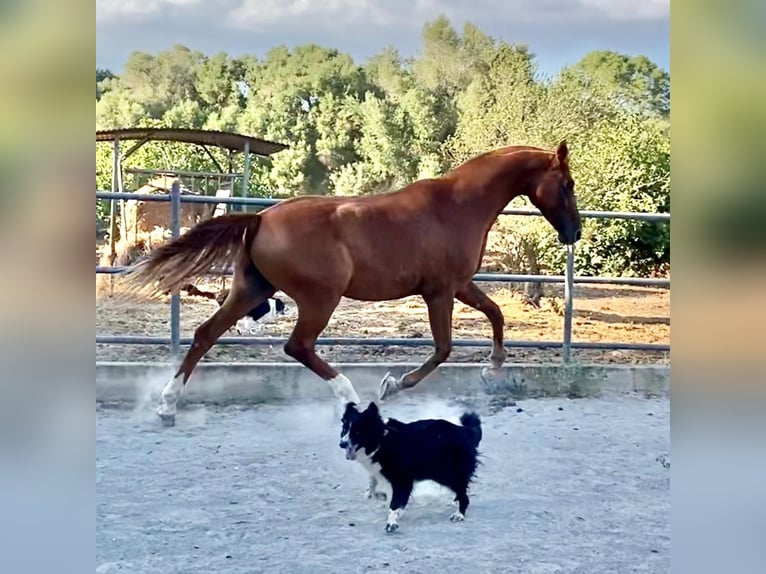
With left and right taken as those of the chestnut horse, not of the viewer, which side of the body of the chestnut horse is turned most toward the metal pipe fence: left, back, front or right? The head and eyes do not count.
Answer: left

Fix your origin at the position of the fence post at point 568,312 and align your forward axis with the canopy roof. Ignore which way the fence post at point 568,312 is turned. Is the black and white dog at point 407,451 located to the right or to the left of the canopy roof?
left

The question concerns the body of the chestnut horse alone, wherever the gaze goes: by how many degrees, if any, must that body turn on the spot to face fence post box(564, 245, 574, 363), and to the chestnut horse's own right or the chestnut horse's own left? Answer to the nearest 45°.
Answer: approximately 45° to the chestnut horse's own left

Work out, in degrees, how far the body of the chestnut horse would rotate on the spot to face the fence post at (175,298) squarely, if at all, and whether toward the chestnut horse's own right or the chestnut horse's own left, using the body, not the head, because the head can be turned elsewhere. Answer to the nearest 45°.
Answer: approximately 135° to the chestnut horse's own left

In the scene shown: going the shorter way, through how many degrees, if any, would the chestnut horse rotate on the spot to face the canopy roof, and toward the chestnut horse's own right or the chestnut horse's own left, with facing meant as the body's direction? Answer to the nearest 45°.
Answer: approximately 135° to the chestnut horse's own left

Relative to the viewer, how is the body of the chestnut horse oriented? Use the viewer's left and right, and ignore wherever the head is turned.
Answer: facing to the right of the viewer
